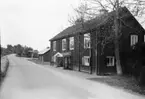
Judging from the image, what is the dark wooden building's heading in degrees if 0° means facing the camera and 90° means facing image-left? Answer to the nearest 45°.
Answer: approximately 45°
